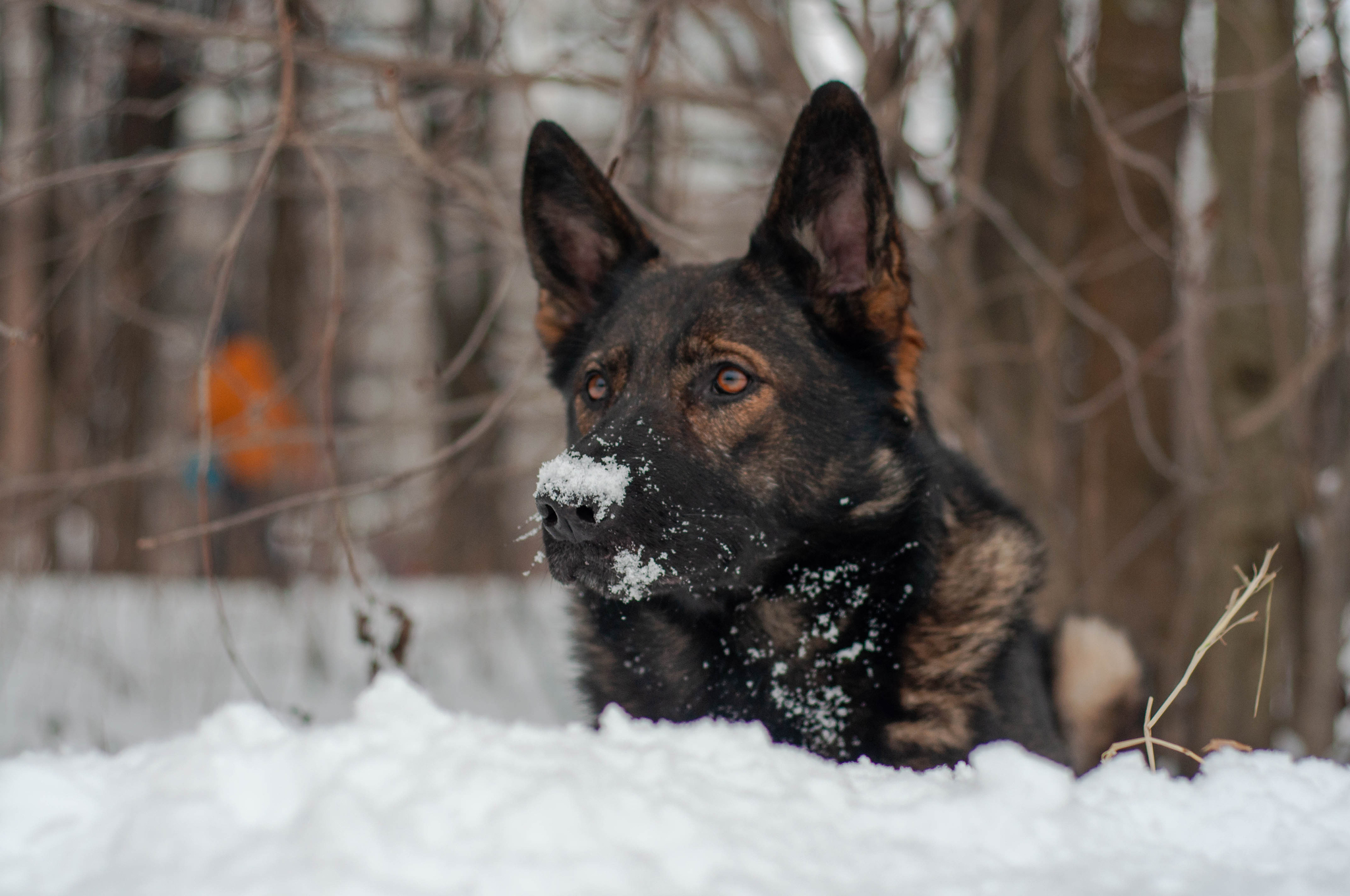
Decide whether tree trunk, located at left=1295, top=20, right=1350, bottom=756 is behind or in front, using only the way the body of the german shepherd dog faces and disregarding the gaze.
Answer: behind

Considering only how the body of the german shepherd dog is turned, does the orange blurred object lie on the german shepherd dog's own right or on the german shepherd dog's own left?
on the german shepherd dog's own right

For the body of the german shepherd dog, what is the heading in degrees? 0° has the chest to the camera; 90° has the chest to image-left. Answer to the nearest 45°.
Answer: approximately 45°

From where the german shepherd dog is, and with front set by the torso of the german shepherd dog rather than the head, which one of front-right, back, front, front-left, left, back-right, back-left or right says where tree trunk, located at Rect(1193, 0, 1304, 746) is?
back

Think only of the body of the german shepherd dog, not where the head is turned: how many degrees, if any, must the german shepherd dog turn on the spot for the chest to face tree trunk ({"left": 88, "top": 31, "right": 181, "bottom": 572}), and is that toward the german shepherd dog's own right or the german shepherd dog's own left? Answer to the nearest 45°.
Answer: approximately 90° to the german shepherd dog's own right
